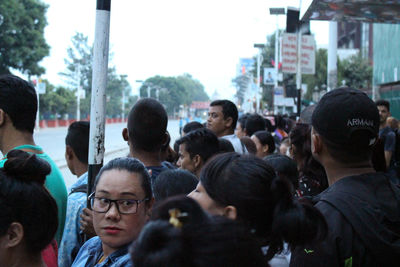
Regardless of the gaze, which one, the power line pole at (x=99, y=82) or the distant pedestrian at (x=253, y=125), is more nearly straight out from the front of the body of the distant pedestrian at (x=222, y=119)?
the power line pole

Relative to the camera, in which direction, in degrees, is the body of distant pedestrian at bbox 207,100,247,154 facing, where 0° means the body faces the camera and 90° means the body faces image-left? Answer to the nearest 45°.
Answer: approximately 45°

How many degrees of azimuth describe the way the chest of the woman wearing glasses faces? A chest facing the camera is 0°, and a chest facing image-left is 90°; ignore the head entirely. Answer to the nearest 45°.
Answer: approximately 45°
